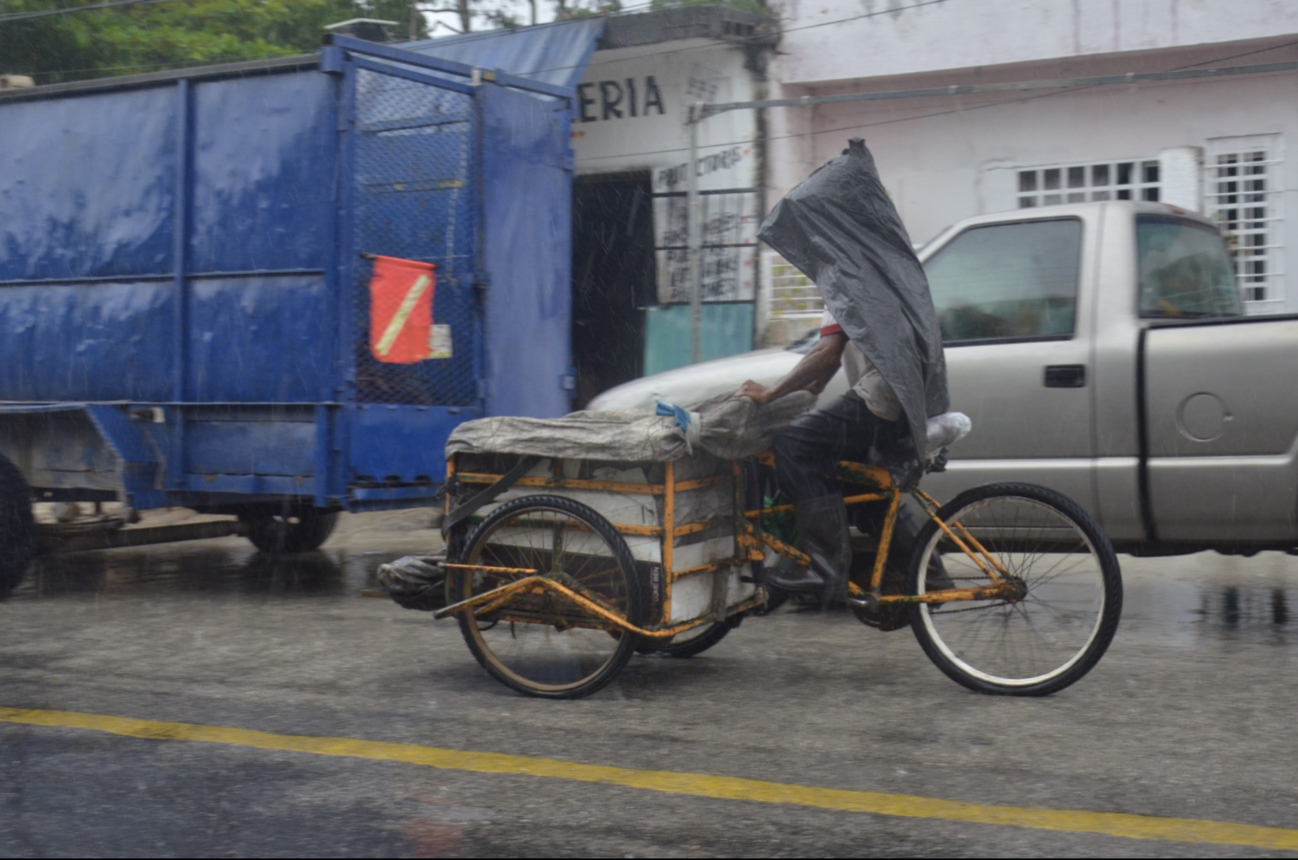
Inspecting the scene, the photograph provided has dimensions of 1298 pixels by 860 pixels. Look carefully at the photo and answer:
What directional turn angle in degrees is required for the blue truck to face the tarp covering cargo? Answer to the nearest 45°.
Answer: approximately 180°

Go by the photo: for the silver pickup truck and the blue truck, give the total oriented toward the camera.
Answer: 0

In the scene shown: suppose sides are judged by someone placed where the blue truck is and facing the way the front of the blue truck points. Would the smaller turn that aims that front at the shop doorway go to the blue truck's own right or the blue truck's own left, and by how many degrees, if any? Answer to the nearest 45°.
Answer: approximately 90° to the blue truck's own right

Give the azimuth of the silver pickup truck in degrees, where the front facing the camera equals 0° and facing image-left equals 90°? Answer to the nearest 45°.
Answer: approximately 90°

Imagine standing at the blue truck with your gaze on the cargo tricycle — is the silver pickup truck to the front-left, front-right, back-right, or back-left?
front-left

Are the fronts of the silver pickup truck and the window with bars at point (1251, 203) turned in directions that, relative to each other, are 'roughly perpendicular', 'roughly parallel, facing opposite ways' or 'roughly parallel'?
roughly perpendicular

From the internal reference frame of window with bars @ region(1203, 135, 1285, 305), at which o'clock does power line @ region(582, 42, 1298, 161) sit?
The power line is roughly at 3 o'clock from the window with bars.

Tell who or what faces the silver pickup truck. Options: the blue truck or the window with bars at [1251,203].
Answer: the window with bars

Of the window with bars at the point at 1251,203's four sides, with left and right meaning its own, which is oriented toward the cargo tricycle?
front

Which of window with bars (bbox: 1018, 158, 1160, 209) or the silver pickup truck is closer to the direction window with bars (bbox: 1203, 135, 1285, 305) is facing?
the silver pickup truck

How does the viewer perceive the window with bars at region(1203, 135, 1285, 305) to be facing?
facing the viewer

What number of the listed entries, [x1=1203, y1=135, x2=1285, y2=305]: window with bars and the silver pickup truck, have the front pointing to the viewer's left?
1

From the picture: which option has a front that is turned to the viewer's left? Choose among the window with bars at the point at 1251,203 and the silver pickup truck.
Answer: the silver pickup truck

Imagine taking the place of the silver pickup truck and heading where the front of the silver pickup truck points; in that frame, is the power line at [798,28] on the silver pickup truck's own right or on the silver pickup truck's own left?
on the silver pickup truck's own right

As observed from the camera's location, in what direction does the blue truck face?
facing away from the viewer and to the left of the viewer

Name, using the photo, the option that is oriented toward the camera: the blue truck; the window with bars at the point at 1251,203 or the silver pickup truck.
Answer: the window with bars
